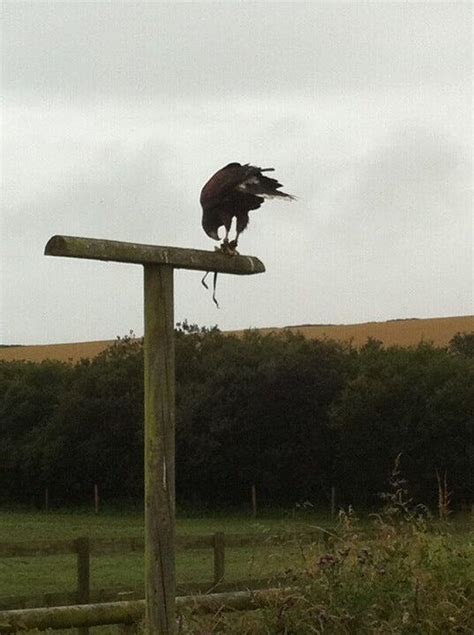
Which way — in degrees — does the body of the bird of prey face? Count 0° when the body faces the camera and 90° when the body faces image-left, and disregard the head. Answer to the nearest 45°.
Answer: approximately 90°
